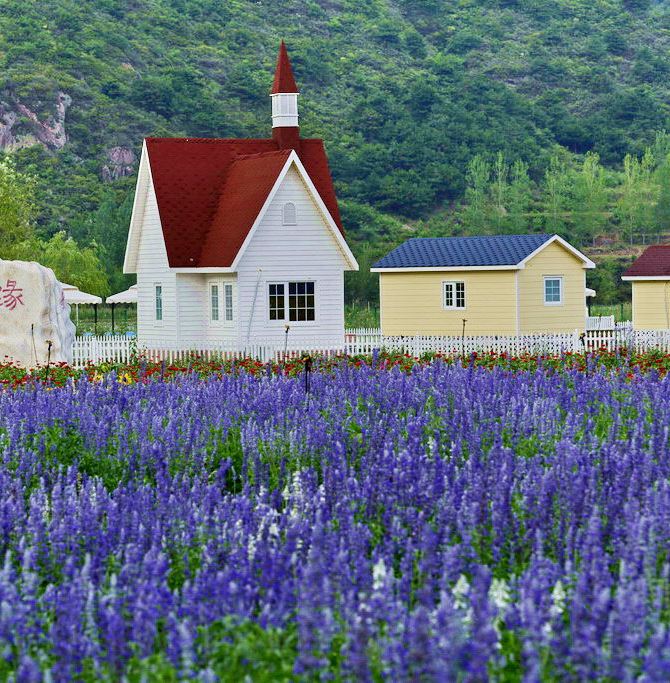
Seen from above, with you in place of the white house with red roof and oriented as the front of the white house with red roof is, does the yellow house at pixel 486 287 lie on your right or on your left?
on your left

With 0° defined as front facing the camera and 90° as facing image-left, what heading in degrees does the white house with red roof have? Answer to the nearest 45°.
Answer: approximately 0°

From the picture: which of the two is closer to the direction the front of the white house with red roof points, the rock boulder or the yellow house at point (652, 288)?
the rock boulder

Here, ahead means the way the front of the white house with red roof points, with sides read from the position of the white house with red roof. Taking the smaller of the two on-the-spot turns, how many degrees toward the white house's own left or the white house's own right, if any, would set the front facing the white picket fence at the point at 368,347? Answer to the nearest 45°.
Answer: approximately 45° to the white house's own left

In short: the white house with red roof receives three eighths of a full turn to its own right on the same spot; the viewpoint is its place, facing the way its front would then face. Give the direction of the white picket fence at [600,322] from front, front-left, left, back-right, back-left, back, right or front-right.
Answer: right

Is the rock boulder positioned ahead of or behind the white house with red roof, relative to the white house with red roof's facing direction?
ahead

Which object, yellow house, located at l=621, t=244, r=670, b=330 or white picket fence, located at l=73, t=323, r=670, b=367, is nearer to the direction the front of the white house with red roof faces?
the white picket fence

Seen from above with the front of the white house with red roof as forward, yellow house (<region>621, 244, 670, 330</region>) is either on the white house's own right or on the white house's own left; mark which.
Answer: on the white house's own left
